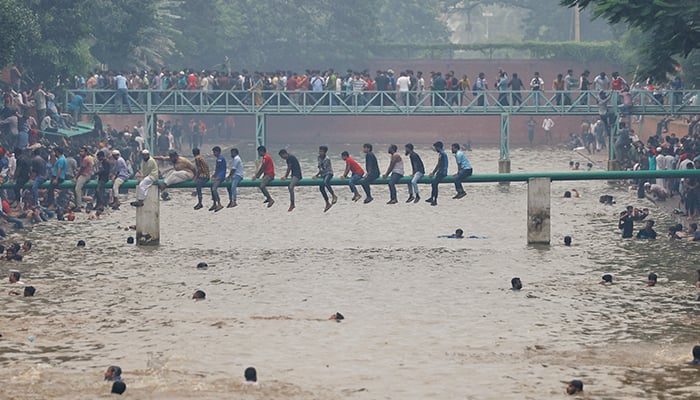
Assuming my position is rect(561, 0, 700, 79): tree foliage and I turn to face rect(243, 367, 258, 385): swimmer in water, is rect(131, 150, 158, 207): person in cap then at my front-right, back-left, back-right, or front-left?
front-right

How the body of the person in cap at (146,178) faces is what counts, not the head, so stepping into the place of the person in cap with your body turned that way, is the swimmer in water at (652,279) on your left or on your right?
on your left

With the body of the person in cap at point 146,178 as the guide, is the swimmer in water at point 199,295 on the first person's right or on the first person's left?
on the first person's left

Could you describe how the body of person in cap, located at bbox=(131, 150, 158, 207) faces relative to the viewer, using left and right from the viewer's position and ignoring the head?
facing the viewer and to the left of the viewer

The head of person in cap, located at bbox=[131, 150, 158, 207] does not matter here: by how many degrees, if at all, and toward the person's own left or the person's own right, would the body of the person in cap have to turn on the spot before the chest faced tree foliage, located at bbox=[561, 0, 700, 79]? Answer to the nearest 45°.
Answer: approximately 135° to the person's own left

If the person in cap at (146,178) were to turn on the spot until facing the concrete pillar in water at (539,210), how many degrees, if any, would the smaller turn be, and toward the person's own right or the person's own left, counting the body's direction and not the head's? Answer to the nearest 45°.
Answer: approximately 135° to the person's own left

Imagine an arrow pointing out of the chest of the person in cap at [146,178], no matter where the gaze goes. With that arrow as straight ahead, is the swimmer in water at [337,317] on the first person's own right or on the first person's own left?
on the first person's own left

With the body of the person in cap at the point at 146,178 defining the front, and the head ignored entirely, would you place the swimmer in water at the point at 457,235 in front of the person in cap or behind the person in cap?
behind

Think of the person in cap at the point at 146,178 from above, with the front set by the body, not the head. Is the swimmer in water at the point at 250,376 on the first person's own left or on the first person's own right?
on the first person's own left

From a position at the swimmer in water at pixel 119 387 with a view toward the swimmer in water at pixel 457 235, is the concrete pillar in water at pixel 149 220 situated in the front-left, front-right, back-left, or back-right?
front-left

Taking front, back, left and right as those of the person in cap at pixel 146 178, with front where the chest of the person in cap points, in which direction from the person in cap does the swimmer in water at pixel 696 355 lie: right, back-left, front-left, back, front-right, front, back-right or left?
left
